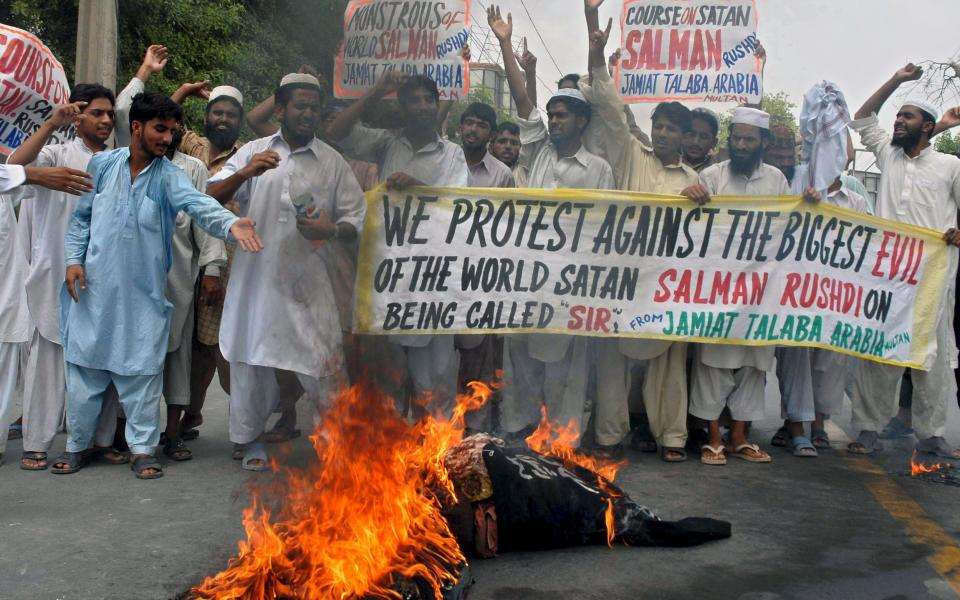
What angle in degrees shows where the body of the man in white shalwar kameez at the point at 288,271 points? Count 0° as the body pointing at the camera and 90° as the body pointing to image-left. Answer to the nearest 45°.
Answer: approximately 0°

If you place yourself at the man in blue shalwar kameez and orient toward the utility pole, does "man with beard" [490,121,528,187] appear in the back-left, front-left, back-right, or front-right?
front-right

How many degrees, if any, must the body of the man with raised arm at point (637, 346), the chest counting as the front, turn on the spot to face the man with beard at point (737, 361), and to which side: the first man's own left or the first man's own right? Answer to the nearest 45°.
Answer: approximately 90° to the first man's own left

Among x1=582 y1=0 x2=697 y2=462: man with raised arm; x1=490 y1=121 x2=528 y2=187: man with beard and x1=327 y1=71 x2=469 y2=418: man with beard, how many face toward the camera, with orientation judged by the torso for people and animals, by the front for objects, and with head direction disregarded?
3

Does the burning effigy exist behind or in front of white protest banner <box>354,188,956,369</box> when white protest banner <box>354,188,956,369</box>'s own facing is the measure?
in front

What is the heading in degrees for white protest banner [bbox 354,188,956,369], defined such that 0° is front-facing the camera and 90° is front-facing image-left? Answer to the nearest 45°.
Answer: approximately 0°

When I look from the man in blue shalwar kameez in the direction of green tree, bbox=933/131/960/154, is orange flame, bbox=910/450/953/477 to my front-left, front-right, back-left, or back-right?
front-right

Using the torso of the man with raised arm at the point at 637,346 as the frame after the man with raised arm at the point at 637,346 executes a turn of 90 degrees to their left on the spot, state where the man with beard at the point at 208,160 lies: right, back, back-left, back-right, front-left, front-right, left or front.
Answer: back

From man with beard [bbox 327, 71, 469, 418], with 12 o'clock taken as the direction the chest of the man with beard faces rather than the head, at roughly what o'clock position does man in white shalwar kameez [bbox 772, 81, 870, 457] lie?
The man in white shalwar kameez is roughly at 9 o'clock from the man with beard.

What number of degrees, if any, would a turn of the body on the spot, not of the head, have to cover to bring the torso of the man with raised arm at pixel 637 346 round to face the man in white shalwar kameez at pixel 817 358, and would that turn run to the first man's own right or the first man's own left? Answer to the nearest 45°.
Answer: approximately 135° to the first man's own left

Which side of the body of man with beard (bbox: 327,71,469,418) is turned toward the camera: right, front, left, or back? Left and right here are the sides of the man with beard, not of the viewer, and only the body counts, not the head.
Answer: front

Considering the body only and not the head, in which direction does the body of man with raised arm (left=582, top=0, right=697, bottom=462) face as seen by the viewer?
toward the camera

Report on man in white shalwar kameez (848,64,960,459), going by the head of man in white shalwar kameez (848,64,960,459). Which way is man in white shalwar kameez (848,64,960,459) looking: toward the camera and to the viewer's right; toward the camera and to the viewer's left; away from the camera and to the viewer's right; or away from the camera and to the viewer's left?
toward the camera and to the viewer's left
